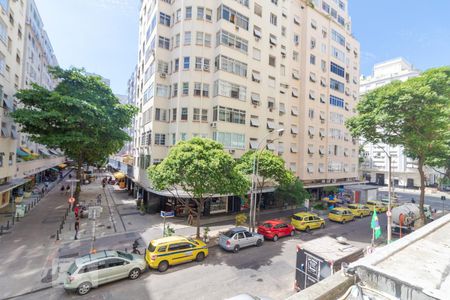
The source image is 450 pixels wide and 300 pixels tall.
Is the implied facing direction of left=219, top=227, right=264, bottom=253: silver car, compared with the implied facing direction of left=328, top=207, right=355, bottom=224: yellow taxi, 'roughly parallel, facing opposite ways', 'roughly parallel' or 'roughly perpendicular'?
roughly parallel

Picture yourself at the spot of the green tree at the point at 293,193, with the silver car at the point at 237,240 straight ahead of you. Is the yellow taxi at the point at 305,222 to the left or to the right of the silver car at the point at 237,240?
left

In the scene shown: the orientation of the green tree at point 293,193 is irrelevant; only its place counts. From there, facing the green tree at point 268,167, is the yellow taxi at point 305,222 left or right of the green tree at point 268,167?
left

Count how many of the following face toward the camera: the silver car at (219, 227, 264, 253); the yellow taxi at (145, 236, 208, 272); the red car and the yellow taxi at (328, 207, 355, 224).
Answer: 0

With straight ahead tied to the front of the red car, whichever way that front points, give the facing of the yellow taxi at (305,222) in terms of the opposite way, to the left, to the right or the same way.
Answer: the same way

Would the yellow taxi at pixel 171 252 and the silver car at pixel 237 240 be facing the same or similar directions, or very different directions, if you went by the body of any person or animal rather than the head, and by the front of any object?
same or similar directions
